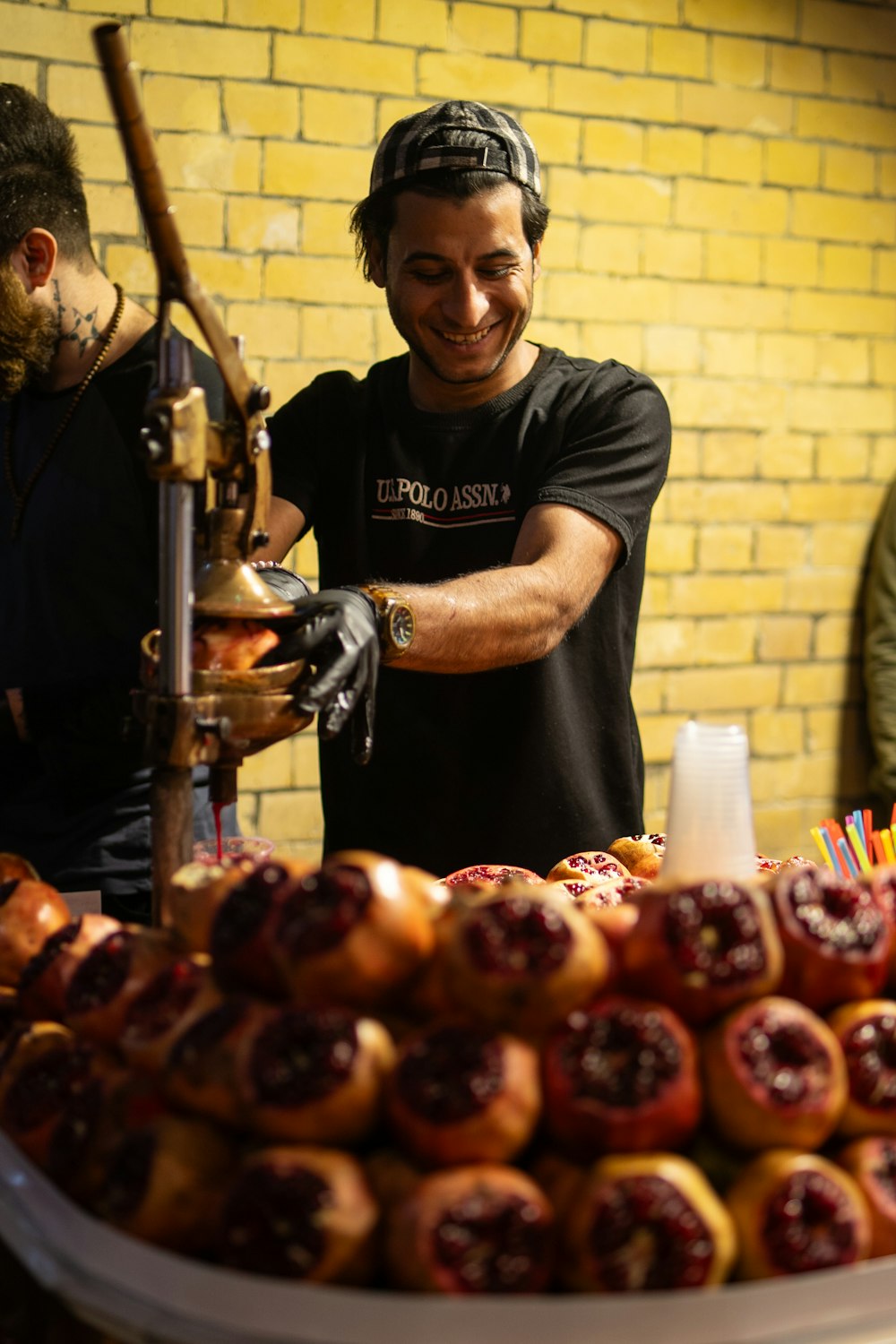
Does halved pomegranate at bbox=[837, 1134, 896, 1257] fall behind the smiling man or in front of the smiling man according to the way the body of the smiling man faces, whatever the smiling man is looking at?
in front

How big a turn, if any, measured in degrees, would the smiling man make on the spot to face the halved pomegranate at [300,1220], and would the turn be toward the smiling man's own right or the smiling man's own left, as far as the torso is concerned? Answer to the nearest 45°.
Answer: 0° — they already face it

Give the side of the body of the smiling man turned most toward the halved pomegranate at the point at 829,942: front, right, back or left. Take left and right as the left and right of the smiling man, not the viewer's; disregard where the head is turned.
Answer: front

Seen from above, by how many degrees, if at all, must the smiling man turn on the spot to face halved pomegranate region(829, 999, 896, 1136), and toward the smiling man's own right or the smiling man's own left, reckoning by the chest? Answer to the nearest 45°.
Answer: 0° — they already face it

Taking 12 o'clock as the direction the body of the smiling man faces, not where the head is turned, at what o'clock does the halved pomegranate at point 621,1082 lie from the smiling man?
The halved pomegranate is roughly at 12 o'clock from the smiling man.

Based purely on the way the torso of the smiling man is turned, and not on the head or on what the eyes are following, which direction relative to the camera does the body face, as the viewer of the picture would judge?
toward the camera

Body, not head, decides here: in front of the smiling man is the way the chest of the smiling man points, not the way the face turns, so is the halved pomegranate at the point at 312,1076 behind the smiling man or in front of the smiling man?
in front

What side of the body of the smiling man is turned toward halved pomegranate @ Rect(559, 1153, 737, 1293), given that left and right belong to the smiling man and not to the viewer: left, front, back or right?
front

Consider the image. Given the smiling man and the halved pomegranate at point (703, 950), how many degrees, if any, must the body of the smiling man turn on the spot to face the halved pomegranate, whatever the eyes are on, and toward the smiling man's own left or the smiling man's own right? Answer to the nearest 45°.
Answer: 0° — they already face it

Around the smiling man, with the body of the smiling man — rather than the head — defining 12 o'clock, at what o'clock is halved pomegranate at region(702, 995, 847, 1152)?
The halved pomegranate is roughly at 12 o'clock from the smiling man.

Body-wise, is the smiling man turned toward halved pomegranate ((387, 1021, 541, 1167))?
yes

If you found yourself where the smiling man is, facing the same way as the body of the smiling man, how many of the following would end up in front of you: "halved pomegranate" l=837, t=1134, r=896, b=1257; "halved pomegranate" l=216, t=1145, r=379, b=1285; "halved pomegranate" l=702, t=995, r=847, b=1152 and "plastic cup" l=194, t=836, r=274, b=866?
4

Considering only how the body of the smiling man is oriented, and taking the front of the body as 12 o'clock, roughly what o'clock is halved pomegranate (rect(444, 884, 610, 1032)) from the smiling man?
The halved pomegranate is roughly at 12 o'clock from the smiling man.
